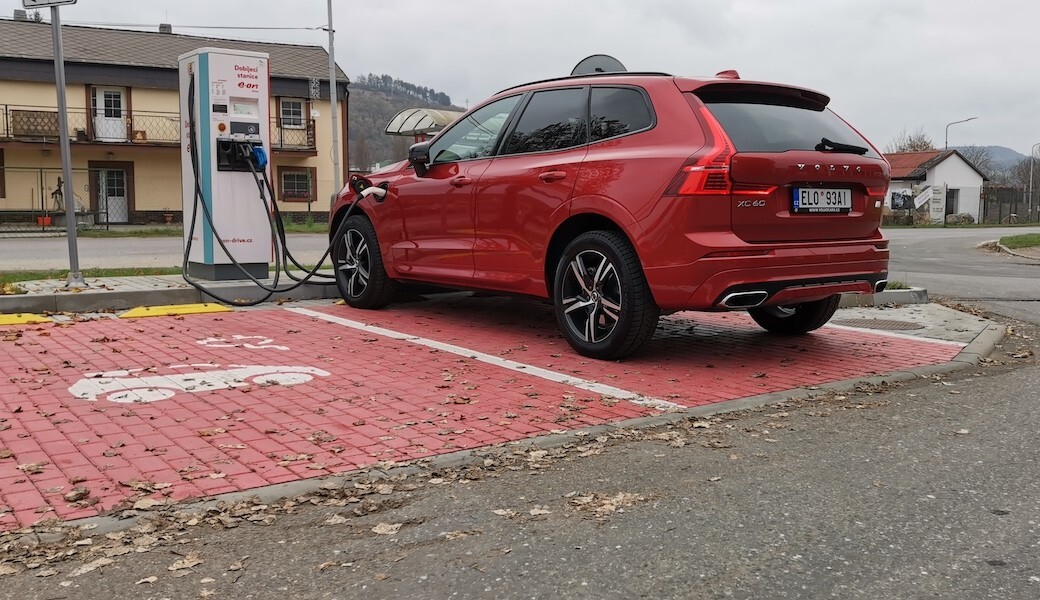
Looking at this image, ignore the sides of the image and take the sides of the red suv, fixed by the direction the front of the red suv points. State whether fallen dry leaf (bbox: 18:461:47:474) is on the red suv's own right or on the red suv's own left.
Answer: on the red suv's own left

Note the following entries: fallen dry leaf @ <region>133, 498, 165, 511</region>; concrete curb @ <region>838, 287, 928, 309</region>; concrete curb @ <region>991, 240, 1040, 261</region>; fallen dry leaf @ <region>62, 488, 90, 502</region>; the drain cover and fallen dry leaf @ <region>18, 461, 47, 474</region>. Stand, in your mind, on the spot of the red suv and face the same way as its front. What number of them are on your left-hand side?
3

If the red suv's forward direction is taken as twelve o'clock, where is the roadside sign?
The roadside sign is roughly at 11 o'clock from the red suv.

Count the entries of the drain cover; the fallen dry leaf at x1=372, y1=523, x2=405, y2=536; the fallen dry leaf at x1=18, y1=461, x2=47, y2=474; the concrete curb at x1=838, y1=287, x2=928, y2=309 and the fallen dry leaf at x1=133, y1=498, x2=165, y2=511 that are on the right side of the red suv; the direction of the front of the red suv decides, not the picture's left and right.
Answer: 2

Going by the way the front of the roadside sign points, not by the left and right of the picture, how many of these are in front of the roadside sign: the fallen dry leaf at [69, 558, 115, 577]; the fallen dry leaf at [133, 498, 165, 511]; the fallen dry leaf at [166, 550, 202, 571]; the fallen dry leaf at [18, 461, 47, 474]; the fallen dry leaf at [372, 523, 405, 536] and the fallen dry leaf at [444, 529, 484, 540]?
6

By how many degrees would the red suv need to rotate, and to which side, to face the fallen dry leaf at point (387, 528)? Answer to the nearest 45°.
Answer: approximately 135° to its left

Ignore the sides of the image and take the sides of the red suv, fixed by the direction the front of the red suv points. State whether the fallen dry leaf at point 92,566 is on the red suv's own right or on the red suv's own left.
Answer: on the red suv's own left

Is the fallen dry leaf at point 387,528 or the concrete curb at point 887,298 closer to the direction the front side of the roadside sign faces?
the fallen dry leaf

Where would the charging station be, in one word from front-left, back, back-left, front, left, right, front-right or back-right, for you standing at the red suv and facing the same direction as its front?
front

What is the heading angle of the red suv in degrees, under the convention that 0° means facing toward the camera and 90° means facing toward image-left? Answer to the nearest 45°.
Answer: approximately 135°

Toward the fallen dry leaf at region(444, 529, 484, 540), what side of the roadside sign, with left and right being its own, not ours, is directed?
front

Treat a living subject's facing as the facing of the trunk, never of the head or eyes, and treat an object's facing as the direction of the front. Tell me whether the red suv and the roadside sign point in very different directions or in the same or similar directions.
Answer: very different directions

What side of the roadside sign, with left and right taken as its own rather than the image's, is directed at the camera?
front
